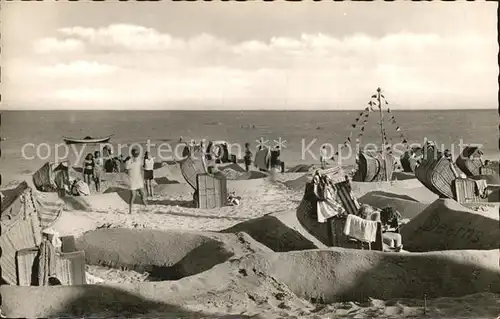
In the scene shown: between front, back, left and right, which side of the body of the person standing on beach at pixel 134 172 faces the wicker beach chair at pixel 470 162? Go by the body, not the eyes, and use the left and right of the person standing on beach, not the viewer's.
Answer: left

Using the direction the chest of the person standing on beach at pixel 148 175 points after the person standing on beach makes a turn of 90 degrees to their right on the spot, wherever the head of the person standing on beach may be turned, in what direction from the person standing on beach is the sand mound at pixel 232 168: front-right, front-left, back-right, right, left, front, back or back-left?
back-right

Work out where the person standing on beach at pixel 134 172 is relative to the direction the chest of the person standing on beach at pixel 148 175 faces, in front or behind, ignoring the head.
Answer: in front

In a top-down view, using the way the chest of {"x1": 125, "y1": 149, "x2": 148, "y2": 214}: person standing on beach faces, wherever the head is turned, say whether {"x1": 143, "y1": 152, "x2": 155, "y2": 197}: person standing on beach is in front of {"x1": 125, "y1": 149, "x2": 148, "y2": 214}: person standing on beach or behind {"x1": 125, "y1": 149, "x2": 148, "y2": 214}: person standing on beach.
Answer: behind

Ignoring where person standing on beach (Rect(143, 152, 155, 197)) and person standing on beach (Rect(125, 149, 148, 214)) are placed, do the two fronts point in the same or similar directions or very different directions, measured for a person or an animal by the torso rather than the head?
same or similar directions

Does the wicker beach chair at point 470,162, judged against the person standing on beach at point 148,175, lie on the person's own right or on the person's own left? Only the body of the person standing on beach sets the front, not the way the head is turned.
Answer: on the person's own left

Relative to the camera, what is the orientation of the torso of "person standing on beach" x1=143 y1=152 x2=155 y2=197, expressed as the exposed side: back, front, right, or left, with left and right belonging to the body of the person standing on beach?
front
